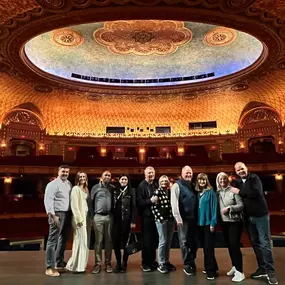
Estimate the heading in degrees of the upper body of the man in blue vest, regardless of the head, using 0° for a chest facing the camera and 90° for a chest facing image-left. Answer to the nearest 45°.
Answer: approximately 315°

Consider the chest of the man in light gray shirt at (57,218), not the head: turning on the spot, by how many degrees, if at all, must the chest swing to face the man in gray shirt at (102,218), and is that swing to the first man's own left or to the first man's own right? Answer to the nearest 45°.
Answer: approximately 45° to the first man's own left

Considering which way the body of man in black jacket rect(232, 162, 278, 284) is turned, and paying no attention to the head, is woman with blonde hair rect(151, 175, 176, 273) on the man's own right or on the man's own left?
on the man's own right

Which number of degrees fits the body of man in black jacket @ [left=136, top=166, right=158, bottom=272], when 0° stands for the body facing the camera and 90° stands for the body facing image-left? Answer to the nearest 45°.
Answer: approximately 315°

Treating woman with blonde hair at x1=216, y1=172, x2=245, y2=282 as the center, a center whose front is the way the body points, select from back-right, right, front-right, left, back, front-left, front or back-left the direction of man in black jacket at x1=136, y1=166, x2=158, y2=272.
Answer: front-right

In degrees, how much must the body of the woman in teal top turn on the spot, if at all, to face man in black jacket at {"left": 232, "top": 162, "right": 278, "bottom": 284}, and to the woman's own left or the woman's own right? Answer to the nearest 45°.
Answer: approximately 135° to the woman's own left

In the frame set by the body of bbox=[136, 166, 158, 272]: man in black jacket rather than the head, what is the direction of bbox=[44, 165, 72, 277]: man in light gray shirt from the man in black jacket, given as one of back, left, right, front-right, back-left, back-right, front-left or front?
back-right

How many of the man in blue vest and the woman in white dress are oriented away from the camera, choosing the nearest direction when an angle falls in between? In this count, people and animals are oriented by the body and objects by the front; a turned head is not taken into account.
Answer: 0

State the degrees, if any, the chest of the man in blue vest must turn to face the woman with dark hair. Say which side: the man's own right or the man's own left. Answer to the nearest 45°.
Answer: approximately 135° to the man's own right

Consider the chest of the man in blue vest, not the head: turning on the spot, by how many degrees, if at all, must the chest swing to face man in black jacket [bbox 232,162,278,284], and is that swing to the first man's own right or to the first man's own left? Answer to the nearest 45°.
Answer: approximately 45° to the first man's own left

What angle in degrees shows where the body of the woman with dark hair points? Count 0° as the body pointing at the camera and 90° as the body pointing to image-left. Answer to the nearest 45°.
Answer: approximately 0°
